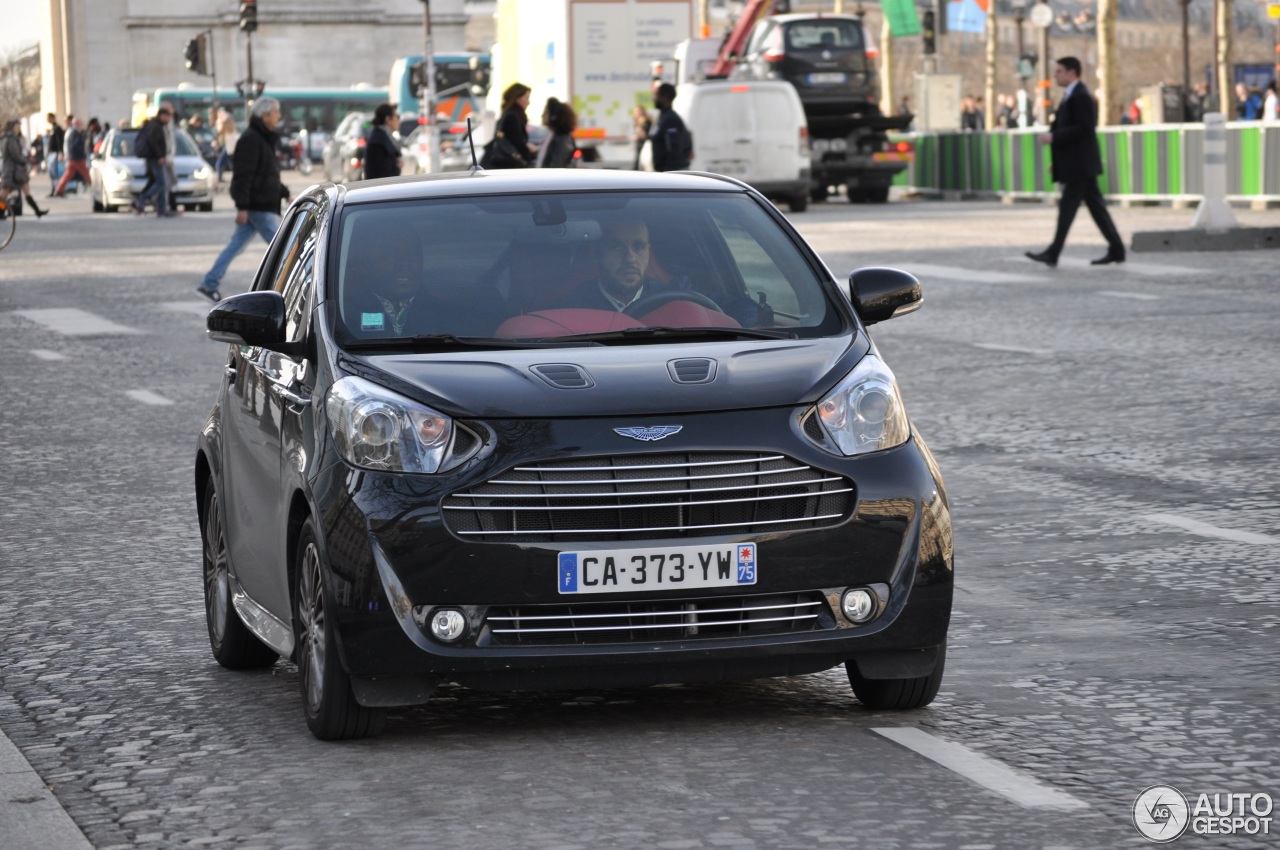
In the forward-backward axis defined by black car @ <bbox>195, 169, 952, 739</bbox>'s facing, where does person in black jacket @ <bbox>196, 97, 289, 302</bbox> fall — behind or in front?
behind

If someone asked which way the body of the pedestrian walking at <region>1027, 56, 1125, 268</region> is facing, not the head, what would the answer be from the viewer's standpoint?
to the viewer's left

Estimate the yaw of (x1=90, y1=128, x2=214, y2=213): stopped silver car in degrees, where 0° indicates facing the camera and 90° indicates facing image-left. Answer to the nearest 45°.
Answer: approximately 315°

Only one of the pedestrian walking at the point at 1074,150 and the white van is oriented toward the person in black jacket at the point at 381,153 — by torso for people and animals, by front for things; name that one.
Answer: the pedestrian walking

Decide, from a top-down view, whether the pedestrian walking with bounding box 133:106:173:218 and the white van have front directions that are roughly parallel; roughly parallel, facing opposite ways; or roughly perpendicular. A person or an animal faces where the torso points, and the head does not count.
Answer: roughly perpendicular

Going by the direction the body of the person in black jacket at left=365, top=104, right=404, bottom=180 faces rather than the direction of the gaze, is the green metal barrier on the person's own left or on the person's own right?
on the person's own left

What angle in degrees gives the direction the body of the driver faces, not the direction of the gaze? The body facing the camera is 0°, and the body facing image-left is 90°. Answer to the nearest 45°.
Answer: approximately 0°

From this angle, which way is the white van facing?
away from the camera

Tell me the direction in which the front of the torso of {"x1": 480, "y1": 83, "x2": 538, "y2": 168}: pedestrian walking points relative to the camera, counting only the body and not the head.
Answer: to the viewer's right

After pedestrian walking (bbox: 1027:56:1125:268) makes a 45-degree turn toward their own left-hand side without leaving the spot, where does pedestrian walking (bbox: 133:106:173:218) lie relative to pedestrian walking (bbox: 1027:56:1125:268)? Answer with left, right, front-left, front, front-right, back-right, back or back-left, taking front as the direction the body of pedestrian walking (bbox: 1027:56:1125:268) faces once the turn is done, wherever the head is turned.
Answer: right
